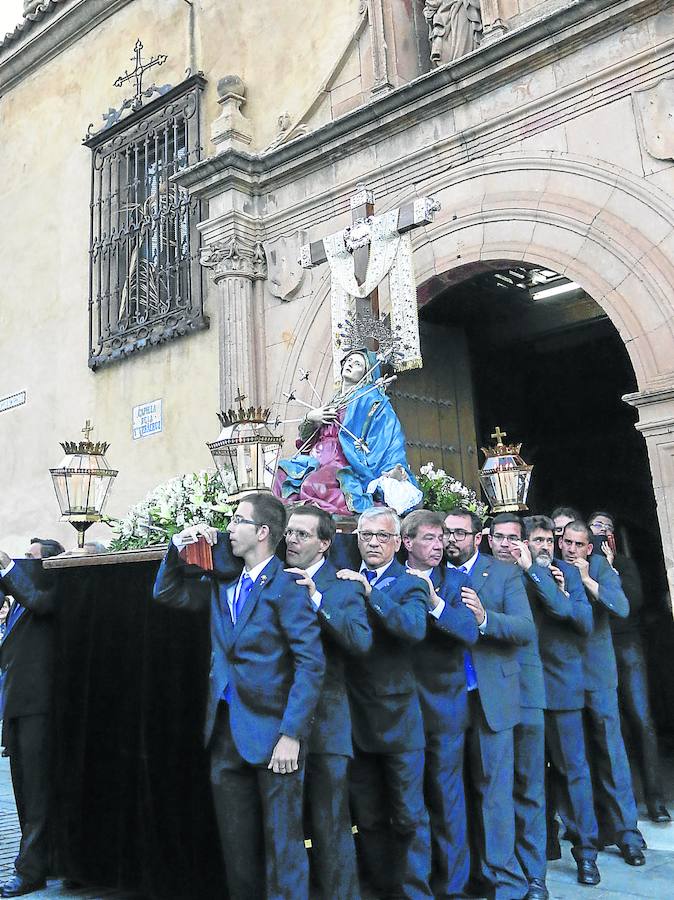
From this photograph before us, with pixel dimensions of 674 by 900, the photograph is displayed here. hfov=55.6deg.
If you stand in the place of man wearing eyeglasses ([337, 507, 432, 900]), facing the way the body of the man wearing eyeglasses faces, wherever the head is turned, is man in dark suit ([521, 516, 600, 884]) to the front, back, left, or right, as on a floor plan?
back

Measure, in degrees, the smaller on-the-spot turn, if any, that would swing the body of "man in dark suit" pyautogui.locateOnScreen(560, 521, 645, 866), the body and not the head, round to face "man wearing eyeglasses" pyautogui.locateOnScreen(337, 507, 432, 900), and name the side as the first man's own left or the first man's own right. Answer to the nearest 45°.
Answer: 0° — they already face them

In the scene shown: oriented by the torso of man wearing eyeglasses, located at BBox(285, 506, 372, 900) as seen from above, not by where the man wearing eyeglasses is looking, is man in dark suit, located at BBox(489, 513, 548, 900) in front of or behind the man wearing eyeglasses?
behind

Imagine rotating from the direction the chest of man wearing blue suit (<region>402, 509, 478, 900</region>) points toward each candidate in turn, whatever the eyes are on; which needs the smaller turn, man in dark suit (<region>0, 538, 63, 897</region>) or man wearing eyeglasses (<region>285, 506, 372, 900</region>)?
the man wearing eyeglasses

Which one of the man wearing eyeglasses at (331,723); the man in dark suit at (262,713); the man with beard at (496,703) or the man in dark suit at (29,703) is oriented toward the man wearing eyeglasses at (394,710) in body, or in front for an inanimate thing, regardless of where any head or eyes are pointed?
the man with beard

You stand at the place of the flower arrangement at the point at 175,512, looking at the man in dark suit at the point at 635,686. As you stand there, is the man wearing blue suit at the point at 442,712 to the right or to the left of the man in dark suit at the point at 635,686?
right

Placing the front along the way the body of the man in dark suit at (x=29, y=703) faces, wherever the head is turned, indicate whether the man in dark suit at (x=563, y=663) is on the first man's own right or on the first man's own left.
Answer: on the first man's own left

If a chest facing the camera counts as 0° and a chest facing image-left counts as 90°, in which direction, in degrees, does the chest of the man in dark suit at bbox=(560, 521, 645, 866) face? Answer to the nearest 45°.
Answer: approximately 45°
